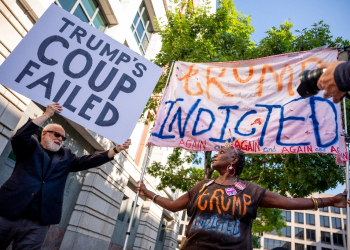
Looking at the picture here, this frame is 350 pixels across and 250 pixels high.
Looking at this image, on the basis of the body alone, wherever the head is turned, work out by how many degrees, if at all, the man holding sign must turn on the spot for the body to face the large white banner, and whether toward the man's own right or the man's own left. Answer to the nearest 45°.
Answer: approximately 45° to the man's own left

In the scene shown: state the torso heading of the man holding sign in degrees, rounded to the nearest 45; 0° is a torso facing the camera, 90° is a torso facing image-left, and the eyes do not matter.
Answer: approximately 315°

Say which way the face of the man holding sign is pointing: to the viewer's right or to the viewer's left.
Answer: to the viewer's right
